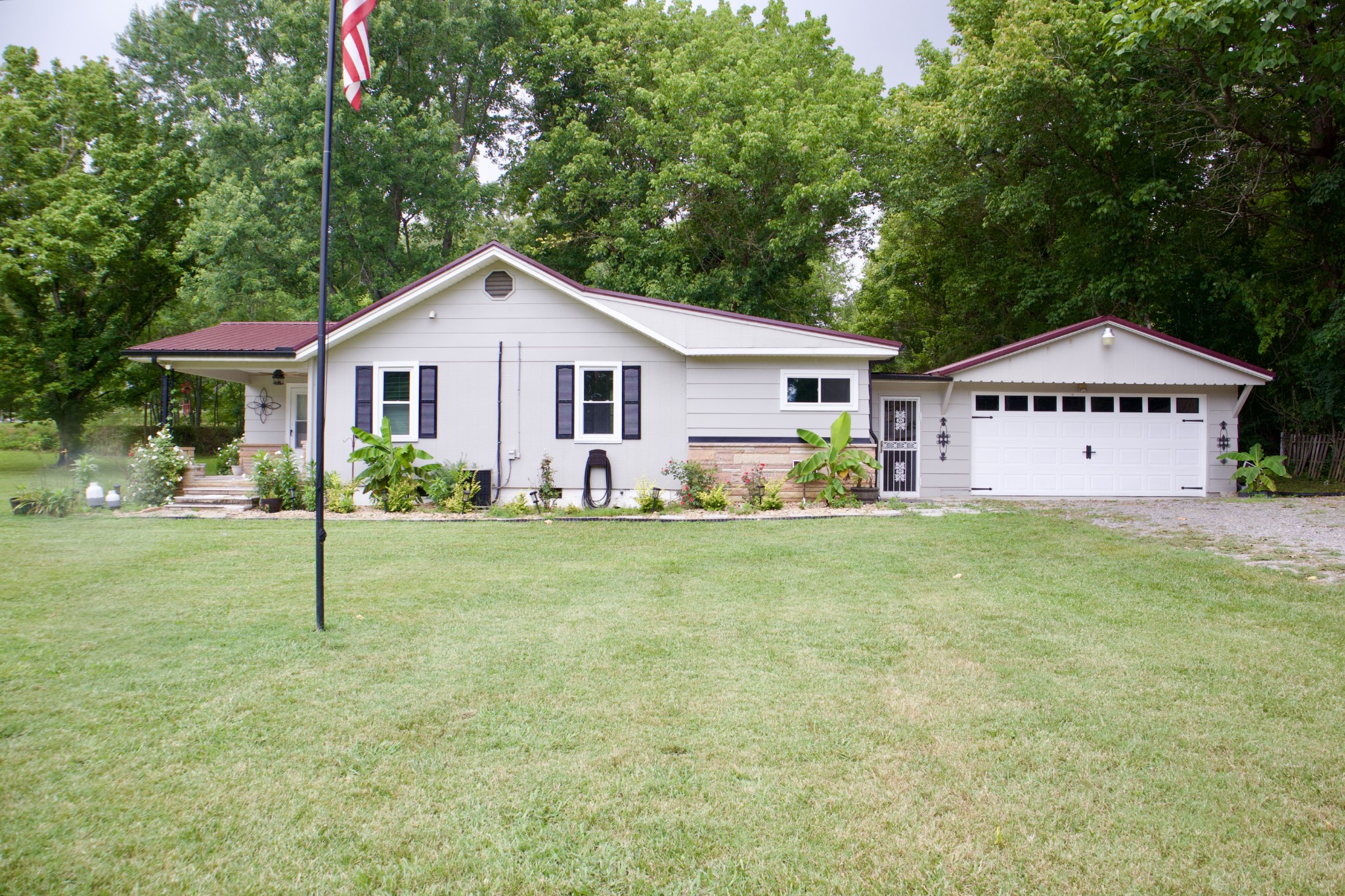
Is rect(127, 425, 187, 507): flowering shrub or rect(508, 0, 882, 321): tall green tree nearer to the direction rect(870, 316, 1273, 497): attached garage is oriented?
the flowering shrub

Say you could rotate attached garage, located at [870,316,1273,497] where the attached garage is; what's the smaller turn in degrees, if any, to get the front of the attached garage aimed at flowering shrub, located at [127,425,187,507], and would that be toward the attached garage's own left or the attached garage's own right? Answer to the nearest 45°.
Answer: approximately 45° to the attached garage's own right

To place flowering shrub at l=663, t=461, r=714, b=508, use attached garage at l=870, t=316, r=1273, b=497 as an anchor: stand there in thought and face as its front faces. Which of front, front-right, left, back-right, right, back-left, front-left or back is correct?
front-right

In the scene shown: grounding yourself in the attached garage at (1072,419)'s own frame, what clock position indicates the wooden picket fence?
The wooden picket fence is roughly at 8 o'clock from the attached garage.

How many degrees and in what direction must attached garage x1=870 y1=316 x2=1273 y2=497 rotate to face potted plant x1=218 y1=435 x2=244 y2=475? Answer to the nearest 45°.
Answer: approximately 45° to its right

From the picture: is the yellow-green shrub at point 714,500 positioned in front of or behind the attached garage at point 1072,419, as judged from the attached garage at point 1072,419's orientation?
in front

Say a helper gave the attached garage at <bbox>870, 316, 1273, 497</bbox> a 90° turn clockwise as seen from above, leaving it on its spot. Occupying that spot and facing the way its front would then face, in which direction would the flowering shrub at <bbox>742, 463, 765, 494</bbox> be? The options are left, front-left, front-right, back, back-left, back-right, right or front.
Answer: front-left

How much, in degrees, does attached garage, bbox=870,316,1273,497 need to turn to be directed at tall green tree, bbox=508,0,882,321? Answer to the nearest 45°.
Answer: approximately 90° to its right

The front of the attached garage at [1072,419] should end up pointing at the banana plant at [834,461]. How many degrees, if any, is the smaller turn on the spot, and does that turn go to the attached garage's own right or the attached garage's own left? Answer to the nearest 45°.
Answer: approximately 45° to the attached garage's own right

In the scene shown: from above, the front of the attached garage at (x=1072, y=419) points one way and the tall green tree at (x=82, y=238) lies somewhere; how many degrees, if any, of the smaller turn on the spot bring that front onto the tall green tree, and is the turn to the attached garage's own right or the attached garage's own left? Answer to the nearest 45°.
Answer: approximately 90° to the attached garage's own right

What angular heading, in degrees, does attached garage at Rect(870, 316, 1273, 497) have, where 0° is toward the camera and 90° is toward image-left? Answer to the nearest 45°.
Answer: approximately 0°
